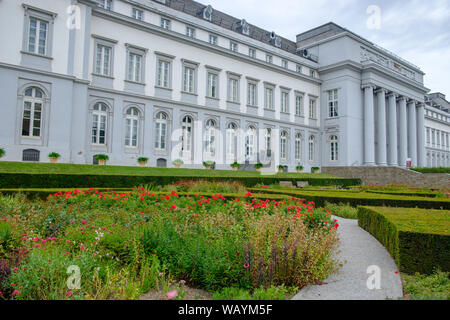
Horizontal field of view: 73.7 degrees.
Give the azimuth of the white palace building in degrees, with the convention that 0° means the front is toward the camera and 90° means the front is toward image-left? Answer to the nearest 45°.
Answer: approximately 315°

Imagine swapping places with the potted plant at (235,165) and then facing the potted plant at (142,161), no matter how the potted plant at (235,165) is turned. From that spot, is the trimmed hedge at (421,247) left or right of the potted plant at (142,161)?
left

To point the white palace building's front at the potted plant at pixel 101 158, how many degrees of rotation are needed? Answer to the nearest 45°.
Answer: approximately 90° to its right

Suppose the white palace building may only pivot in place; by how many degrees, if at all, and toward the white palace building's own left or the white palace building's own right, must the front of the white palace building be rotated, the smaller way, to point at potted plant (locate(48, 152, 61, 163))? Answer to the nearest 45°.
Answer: approximately 90° to the white palace building's own right

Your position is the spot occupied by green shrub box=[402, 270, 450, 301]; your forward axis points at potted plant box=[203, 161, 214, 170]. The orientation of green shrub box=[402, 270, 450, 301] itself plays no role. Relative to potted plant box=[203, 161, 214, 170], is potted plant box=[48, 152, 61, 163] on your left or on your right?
left
